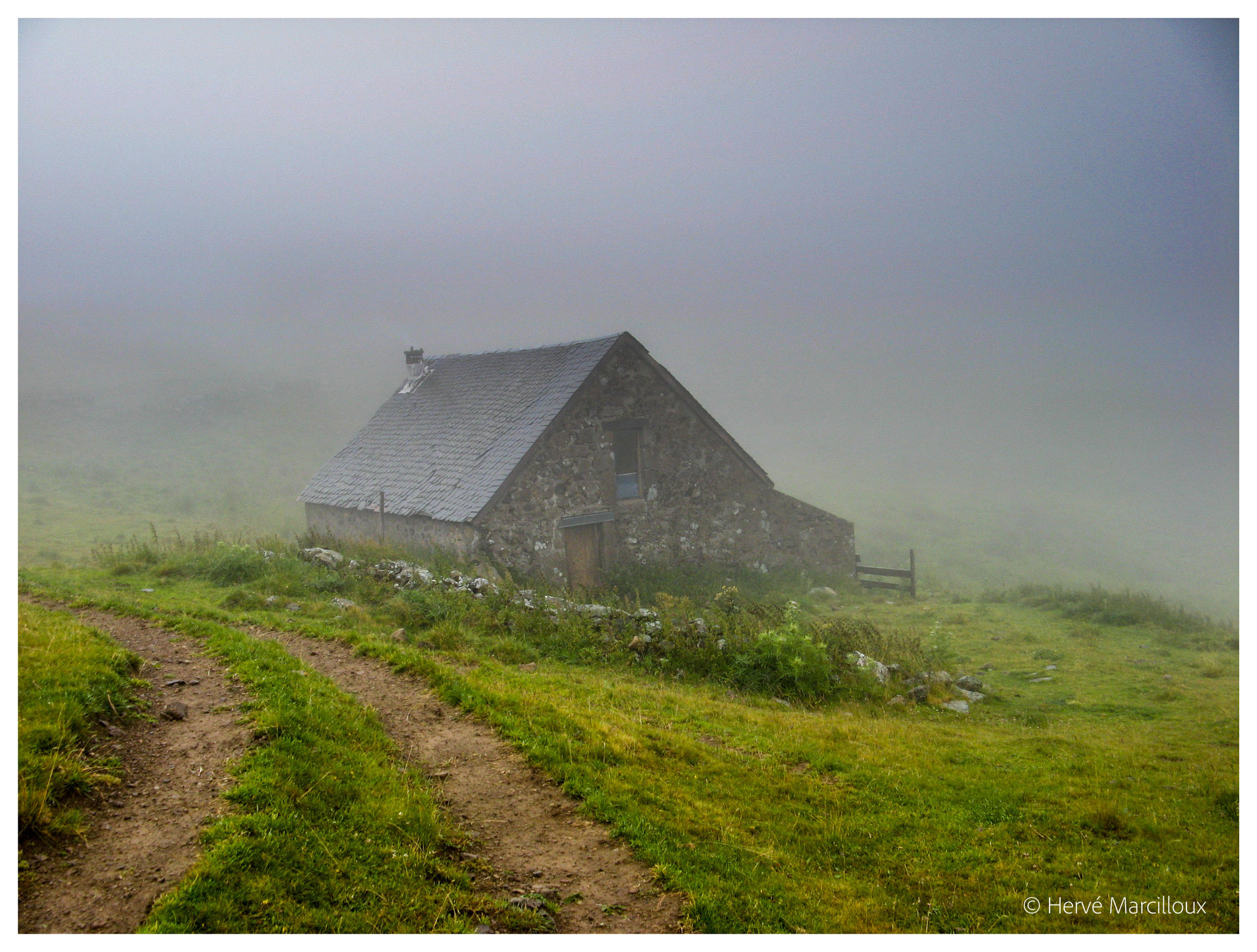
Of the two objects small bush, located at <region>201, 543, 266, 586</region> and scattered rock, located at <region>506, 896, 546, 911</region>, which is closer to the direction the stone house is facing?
the scattered rock

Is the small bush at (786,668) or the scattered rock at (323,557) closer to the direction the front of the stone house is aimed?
the small bush

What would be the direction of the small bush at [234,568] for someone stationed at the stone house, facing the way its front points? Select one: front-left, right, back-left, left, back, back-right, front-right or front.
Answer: right

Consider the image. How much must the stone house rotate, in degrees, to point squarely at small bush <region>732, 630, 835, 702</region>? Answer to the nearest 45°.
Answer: approximately 45° to its right

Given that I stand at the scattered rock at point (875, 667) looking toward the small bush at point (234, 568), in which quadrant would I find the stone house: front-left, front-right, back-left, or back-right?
front-right

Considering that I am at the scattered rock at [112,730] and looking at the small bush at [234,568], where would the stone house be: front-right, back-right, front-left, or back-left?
front-right

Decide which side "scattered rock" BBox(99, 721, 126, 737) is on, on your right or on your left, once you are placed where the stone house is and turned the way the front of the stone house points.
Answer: on your right

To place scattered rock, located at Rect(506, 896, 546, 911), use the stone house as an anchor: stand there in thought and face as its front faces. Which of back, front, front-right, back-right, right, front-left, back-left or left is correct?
front-right

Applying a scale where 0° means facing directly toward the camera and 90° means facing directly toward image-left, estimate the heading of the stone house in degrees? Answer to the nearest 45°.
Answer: approximately 315°

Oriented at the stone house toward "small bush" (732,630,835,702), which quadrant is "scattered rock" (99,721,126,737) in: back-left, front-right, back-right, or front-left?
front-right

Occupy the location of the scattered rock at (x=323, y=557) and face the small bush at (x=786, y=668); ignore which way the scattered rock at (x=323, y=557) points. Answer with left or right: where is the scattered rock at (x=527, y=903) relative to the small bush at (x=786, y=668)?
right

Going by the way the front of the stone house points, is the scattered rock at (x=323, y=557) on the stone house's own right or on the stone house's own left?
on the stone house's own right

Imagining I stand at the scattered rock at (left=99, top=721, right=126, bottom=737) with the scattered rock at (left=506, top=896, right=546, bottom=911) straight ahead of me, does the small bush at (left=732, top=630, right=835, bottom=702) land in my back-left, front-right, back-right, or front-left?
front-left

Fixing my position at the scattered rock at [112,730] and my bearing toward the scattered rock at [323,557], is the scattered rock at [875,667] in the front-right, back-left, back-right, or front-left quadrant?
front-right
